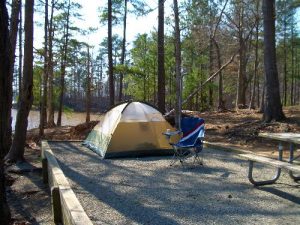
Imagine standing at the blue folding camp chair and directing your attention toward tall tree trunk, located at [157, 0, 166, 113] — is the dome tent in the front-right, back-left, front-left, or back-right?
front-left

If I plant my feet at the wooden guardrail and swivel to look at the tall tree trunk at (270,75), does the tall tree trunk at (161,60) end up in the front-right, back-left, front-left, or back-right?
front-left

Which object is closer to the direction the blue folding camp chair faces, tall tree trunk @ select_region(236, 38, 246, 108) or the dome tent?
the dome tent

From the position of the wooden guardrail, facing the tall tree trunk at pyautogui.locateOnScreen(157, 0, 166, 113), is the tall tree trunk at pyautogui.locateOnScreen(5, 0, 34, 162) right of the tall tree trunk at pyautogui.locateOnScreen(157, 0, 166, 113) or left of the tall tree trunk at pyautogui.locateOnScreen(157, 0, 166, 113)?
left

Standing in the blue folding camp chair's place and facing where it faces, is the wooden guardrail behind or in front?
in front

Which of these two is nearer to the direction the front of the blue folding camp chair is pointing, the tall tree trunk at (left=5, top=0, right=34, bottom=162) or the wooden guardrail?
the wooden guardrail

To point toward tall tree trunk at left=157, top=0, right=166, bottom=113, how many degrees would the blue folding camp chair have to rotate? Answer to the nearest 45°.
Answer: approximately 135° to its right

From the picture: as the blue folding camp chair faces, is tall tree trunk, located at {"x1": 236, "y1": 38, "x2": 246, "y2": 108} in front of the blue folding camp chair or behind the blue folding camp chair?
behind

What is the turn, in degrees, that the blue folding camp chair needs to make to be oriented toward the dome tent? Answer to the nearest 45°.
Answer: approximately 90° to its right
